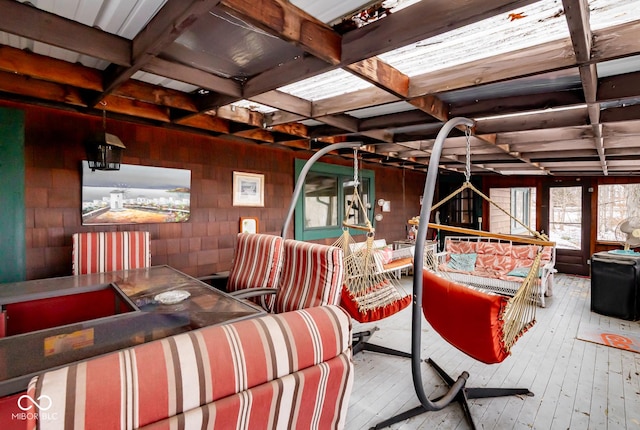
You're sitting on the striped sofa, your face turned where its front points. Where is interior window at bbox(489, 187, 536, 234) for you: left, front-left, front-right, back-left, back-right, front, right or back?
right

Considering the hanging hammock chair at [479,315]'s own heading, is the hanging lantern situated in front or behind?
behind

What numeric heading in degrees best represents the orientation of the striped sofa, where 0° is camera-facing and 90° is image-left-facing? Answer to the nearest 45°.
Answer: approximately 135°

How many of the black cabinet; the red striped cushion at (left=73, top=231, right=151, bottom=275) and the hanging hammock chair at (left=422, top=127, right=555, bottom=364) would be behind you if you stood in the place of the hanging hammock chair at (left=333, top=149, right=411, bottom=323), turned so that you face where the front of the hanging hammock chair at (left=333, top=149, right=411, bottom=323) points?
1

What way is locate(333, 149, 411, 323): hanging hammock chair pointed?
to the viewer's right

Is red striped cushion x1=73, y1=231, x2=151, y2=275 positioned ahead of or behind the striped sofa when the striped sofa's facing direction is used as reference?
ahead

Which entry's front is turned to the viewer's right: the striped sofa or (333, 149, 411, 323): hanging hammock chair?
the hanging hammock chair

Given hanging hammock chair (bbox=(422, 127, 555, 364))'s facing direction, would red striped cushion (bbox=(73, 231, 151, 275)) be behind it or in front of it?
behind

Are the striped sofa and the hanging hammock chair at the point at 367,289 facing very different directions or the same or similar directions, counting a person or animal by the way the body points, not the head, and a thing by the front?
very different directions
